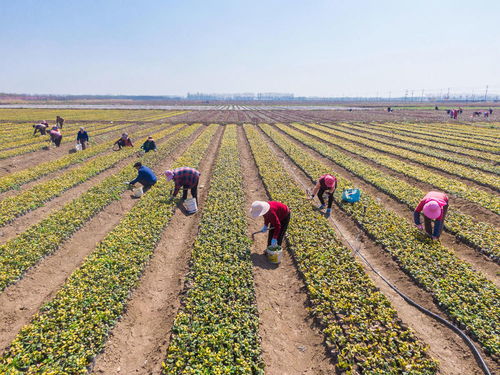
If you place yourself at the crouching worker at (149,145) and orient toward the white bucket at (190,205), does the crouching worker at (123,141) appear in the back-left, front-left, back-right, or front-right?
back-right

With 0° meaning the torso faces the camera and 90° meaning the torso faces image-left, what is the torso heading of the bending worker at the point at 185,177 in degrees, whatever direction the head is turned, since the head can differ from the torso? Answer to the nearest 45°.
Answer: approximately 90°

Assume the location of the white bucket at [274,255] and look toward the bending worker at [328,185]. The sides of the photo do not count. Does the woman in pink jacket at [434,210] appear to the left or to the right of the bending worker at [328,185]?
right

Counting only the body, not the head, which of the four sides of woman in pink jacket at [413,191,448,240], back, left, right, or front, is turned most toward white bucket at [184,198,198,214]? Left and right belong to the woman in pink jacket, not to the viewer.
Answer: right

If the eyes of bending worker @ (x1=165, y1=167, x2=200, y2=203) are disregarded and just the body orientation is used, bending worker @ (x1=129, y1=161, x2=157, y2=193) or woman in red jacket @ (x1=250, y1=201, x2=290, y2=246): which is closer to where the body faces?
the bending worker @ (x1=129, y1=161, x2=157, y2=193)

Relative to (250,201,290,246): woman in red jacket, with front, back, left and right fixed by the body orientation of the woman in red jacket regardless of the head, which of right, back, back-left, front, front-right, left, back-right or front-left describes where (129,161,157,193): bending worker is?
front-right

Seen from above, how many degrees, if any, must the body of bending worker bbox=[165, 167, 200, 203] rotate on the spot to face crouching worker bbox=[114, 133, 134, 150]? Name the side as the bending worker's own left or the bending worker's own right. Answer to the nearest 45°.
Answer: approximately 90° to the bending worker's own right

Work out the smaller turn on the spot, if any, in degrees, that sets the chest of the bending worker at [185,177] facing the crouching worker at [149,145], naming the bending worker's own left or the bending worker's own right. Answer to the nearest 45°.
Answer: approximately 90° to the bending worker's own right

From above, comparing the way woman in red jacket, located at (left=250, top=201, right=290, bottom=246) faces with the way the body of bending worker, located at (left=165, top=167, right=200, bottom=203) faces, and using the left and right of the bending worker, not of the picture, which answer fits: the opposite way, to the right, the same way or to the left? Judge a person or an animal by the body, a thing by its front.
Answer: the same way

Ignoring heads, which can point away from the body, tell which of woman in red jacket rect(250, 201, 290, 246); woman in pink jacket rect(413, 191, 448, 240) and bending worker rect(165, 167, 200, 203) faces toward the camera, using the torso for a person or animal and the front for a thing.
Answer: the woman in pink jacket

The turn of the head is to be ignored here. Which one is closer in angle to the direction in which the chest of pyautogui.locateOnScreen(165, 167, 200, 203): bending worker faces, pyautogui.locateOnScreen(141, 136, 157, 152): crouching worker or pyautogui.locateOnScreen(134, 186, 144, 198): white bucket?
the white bucket

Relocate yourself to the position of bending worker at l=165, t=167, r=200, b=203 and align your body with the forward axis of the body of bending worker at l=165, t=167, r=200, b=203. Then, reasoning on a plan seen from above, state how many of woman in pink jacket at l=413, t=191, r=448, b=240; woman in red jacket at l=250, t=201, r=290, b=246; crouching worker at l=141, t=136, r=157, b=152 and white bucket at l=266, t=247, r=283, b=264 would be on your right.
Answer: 1

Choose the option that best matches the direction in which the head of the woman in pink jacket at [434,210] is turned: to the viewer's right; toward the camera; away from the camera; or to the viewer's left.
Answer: toward the camera

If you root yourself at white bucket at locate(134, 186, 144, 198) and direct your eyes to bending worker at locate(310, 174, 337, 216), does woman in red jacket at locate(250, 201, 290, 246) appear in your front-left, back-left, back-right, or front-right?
front-right

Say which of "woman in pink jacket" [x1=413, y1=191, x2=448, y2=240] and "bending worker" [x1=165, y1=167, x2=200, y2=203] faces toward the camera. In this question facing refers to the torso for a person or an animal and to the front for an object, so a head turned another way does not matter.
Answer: the woman in pink jacket

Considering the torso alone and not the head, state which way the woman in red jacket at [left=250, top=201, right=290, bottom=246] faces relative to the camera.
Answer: to the viewer's left

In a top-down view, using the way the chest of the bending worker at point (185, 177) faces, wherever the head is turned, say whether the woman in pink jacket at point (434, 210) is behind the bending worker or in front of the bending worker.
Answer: behind

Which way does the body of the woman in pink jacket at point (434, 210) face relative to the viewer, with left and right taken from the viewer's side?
facing the viewer
